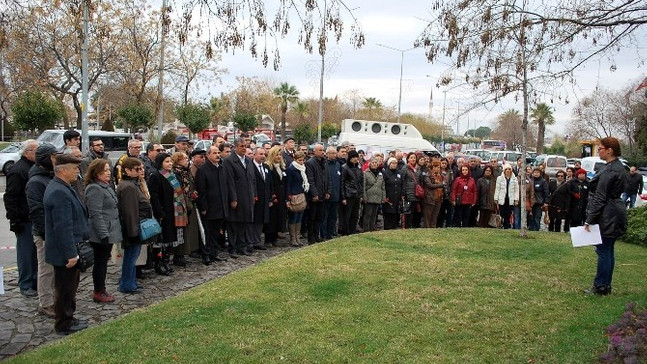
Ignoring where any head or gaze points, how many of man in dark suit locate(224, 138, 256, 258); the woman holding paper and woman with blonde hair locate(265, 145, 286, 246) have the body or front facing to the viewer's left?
1

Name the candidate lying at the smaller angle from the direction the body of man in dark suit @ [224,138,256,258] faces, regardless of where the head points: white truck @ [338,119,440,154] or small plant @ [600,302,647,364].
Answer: the small plant

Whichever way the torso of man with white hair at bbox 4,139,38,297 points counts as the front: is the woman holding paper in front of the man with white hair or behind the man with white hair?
in front

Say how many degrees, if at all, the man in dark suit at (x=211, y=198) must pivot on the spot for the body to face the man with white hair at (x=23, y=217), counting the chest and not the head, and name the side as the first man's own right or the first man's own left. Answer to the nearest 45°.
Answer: approximately 90° to the first man's own right

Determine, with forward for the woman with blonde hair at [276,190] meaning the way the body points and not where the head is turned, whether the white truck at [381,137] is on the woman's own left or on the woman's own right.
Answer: on the woman's own left

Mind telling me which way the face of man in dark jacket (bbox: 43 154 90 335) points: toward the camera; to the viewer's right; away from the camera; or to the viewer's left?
to the viewer's right

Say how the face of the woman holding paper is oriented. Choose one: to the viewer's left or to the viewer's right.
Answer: to the viewer's left

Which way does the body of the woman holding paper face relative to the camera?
to the viewer's left

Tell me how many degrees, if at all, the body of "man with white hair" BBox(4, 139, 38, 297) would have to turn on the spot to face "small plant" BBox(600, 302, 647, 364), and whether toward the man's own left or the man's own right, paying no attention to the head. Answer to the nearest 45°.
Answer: approximately 45° to the man's own right

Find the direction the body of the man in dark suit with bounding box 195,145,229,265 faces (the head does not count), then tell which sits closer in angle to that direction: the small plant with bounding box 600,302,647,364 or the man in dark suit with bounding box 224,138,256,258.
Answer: the small plant

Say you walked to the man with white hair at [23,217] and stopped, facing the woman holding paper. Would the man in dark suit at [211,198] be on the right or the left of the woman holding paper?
left

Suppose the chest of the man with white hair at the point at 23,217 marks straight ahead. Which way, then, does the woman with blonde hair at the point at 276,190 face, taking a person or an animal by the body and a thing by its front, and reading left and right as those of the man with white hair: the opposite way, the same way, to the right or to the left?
to the right

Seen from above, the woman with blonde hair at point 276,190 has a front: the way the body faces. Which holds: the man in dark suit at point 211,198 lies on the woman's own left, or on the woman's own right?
on the woman's own right

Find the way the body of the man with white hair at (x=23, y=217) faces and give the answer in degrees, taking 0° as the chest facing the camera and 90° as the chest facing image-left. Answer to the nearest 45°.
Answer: approximately 270°

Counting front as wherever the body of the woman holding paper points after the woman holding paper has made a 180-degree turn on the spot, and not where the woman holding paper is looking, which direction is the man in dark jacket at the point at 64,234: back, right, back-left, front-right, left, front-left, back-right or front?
back-right
